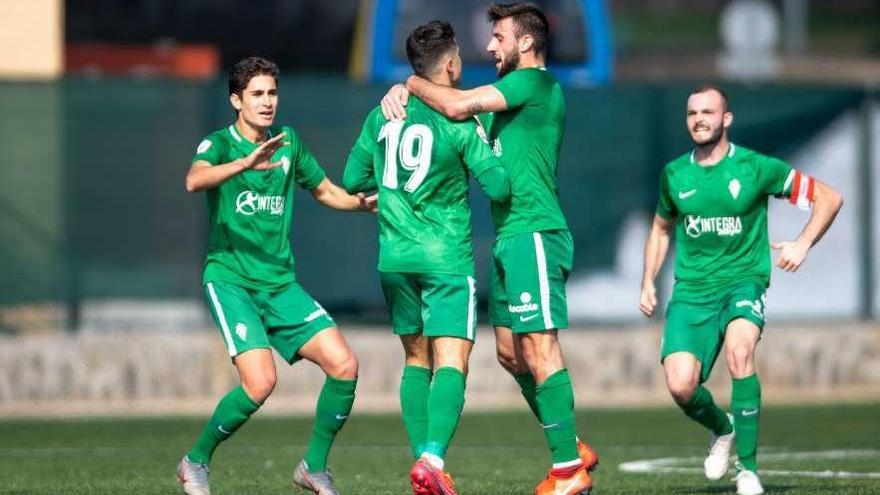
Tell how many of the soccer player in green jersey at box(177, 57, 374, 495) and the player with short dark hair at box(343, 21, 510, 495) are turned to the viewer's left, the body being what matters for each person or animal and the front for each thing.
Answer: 0

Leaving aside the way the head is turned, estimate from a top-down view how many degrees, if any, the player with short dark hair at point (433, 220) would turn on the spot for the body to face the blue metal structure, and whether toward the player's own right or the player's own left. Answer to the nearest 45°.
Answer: approximately 45° to the player's own left

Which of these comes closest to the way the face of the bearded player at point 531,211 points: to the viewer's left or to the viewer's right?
to the viewer's left

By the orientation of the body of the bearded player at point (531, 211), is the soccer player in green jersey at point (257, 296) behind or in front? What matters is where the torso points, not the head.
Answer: in front

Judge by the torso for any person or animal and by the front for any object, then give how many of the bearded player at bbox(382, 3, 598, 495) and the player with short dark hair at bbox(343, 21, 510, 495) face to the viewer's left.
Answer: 1

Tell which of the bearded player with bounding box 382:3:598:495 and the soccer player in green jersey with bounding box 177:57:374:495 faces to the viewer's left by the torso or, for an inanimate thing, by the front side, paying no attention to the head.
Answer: the bearded player

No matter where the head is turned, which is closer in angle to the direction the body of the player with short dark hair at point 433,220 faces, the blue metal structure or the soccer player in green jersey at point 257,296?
the blue metal structure

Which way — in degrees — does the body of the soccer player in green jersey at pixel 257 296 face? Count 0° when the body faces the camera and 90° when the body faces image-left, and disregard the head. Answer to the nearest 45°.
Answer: approximately 315°

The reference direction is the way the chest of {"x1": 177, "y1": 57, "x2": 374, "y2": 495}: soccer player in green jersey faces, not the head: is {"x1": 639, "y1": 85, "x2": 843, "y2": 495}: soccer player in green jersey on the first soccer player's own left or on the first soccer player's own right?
on the first soccer player's own left

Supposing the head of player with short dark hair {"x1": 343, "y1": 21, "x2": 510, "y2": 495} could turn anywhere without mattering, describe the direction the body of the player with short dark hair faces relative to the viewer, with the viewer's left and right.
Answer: facing away from the viewer and to the right of the viewer

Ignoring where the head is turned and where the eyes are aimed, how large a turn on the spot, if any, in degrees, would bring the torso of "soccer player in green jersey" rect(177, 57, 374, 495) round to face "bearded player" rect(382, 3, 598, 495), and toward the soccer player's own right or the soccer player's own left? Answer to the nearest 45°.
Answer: approximately 45° to the soccer player's own left

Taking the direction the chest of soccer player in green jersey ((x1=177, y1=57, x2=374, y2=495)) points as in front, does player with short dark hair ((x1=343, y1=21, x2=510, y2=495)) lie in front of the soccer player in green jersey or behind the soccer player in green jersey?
in front
